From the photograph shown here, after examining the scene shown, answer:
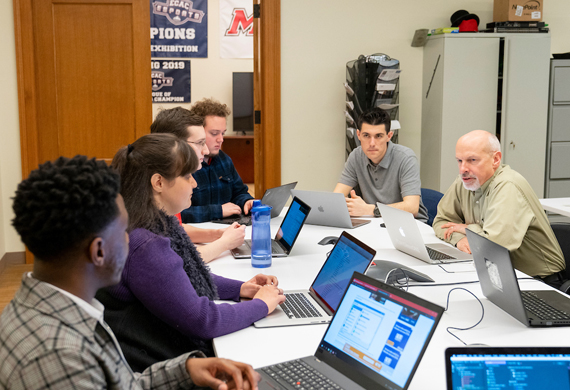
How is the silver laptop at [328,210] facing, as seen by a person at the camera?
facing away from the viewer and to the right of the viewer

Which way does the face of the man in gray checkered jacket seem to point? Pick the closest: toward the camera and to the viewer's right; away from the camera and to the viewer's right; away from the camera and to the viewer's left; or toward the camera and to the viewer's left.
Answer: away from the camera and to the viewer's right

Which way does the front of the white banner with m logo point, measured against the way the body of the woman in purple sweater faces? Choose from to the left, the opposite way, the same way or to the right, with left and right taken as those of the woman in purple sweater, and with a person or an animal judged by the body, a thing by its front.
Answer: to the right

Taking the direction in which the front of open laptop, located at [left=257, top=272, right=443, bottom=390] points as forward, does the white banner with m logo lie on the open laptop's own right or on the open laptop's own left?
on the open laptop's own right

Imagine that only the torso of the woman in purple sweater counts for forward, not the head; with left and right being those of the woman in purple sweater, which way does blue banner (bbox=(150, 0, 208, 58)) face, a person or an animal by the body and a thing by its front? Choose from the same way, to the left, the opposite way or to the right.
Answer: to the right

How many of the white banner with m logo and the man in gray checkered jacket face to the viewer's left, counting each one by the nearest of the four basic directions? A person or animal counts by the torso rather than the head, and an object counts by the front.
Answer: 0

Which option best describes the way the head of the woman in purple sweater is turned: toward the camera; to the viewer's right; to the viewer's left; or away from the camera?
to the viewer's right

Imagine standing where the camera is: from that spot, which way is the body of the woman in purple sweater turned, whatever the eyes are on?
to the viewer's right

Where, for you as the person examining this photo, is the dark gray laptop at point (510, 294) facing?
facing away from the viewer and to the right of the viewer

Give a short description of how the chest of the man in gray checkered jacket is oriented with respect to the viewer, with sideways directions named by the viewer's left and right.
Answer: facing away from the viewer and to the right of the viewer

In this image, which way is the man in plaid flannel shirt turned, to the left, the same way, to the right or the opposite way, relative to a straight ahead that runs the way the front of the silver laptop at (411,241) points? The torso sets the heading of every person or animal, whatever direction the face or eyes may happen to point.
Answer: to the right
